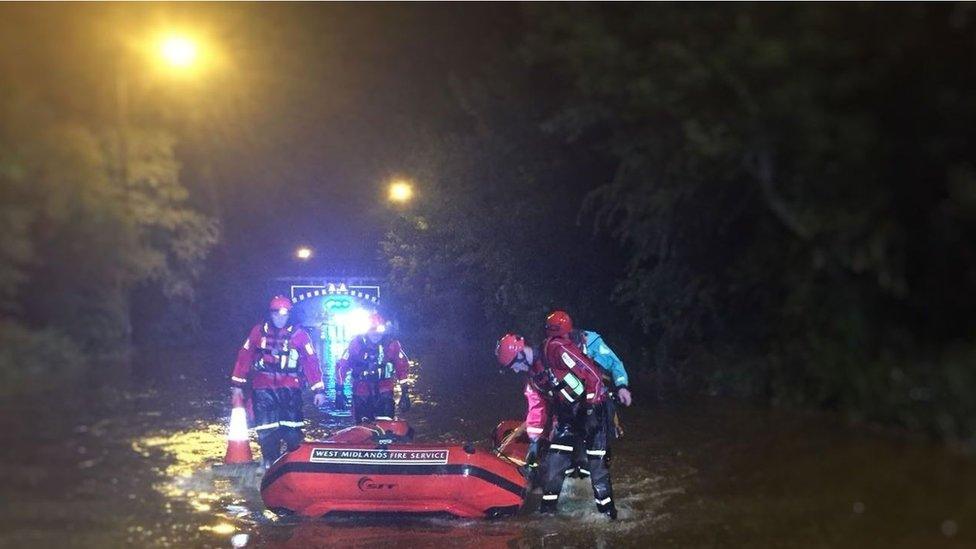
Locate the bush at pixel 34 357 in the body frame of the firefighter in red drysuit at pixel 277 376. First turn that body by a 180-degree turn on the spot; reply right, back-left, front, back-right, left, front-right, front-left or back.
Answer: front-left

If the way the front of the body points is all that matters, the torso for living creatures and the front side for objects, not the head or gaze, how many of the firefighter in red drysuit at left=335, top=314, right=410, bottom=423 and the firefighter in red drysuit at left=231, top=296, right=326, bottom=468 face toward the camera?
2

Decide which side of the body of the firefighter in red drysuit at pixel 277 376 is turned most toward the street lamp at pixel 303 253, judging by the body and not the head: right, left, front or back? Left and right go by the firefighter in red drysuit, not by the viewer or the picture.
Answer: back

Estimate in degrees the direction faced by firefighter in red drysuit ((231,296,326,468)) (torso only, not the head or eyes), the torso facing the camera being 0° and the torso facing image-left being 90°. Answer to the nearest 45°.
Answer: approximately 0°

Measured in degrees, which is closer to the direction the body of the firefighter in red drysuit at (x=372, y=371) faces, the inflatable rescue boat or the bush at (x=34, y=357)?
the inflatable rescue boat

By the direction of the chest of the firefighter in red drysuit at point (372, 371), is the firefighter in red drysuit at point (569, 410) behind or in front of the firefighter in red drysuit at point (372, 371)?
in front

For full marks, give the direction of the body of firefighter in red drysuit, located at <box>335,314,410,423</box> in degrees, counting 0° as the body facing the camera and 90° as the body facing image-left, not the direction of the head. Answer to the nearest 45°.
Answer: approximately 0°

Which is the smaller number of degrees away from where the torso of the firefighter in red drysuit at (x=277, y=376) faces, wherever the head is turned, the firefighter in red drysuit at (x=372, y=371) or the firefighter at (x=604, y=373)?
the firefighter

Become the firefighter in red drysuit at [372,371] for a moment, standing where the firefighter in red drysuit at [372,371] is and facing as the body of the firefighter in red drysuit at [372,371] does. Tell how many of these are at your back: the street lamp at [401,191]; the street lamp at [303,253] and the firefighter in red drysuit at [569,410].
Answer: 2

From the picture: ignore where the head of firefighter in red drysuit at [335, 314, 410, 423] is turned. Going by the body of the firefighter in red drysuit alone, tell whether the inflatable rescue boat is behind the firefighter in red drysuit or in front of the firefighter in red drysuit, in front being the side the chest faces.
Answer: in front

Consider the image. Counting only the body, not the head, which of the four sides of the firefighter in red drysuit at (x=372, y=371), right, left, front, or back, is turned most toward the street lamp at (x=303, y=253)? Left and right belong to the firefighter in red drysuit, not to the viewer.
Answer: back
